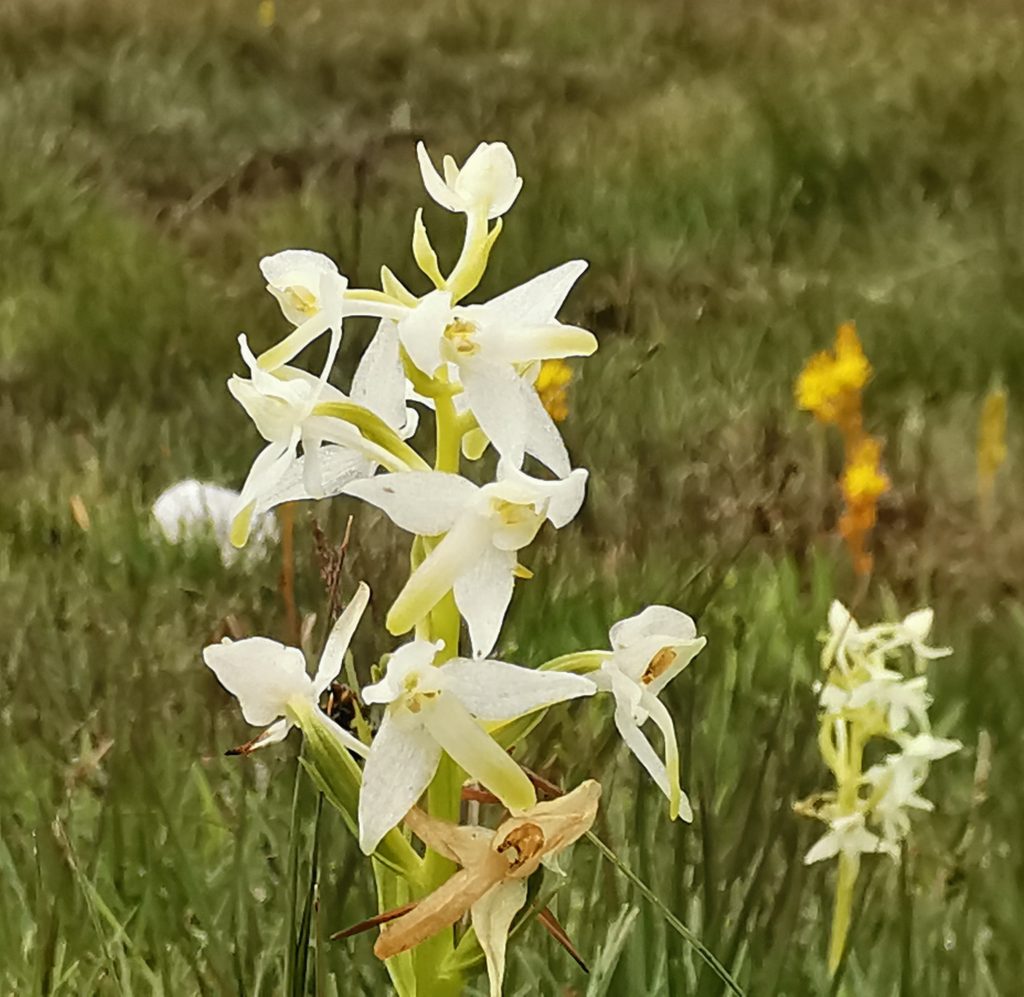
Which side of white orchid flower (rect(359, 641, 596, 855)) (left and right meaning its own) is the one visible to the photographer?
front

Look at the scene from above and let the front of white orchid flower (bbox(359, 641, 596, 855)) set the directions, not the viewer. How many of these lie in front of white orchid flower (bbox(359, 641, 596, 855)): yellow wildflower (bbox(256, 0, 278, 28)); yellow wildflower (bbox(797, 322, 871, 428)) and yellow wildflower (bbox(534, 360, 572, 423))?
0

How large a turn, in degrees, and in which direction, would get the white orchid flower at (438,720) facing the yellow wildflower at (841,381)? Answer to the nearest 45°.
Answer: approximately 180°

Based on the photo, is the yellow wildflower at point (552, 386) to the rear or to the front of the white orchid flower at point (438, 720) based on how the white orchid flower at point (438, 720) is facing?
to the rear

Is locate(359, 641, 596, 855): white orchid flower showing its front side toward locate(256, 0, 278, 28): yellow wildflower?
no
